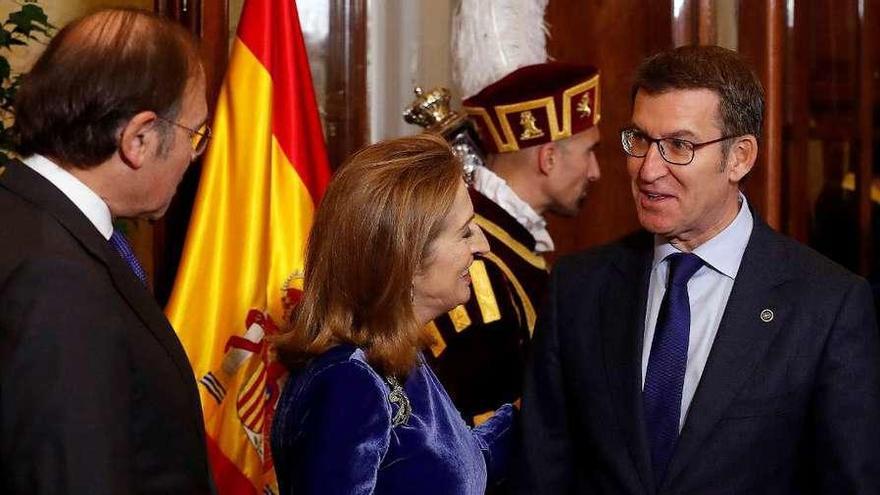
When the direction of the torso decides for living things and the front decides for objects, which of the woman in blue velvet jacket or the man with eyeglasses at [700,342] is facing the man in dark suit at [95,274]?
the man with eyeglasses

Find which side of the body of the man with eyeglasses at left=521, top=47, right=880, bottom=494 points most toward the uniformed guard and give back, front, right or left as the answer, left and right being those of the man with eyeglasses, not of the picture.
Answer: right

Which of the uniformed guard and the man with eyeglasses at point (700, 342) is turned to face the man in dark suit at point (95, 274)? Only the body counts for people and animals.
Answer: the man with eyeglasses

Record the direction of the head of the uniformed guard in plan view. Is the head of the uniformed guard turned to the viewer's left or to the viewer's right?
to the viewer's right

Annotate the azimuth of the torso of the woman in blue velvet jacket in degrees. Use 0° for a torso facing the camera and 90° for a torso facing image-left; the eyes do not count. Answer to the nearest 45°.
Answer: approximately 270°

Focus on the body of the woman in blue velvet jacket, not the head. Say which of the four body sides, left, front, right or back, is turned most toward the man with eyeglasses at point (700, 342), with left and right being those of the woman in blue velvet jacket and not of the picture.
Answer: front

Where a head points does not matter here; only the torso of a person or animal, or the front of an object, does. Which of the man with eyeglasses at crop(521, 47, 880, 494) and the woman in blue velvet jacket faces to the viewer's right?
the woman in blue velvet jacket

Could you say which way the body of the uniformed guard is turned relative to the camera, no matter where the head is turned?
to the viewer's right

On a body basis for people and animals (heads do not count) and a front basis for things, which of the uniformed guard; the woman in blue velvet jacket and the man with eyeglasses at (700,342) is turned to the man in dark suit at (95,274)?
the man with eyeglasses

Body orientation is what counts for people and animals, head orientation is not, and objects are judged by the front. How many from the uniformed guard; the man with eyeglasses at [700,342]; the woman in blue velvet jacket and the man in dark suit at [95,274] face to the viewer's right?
3

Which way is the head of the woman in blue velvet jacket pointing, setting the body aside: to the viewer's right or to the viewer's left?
to the viewer's right

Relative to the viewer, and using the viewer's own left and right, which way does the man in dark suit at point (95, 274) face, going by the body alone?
facing to the right of the viewer
